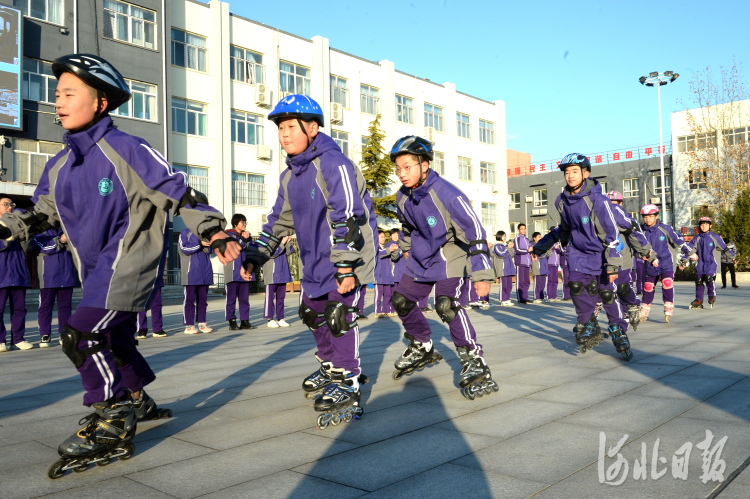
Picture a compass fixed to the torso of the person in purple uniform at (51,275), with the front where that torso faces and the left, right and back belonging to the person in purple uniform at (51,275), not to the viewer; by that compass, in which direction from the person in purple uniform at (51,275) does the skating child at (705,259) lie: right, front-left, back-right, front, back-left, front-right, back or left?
front-left

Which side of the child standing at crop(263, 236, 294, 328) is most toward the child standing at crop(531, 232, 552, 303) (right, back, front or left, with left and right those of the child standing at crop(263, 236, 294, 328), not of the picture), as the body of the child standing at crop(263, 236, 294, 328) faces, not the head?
left

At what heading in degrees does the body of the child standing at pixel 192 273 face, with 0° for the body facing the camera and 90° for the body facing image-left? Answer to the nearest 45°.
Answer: approximately 315°

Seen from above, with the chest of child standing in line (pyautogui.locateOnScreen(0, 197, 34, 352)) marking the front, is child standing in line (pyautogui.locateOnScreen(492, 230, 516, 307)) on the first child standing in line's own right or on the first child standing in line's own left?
on the first child standing in line's own left

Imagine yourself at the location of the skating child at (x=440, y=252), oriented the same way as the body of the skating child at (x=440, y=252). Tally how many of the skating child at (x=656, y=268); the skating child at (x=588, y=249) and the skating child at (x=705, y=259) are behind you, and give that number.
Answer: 3

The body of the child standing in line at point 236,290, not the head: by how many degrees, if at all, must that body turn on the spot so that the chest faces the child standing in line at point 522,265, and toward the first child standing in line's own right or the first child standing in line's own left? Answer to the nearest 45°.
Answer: approximately 90° to the first child standing in line's own left

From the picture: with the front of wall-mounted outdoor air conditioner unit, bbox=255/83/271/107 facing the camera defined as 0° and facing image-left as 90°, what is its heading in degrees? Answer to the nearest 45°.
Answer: approximately 315°

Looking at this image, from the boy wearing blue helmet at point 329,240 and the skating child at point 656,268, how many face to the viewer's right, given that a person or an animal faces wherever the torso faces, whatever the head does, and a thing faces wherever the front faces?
0

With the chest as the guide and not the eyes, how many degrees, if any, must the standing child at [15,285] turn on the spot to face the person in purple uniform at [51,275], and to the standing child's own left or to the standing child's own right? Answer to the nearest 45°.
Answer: approximately 45° to the standing child's own left

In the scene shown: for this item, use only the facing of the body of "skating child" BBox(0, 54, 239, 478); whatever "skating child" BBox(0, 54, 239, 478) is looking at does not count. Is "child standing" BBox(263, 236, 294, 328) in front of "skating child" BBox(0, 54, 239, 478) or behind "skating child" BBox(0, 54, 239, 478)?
behind

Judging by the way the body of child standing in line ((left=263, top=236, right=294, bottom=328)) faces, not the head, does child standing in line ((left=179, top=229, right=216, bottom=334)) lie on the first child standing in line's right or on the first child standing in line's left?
on the first child standing in line's right

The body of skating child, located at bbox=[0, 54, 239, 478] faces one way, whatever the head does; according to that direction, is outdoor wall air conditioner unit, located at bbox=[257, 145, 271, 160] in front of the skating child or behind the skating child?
behind

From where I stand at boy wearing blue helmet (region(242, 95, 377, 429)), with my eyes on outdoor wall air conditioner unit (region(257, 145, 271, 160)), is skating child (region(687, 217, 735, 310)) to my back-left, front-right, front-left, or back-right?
front-right

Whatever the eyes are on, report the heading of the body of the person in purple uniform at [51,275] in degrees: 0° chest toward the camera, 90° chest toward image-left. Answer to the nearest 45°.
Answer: approximately 315°

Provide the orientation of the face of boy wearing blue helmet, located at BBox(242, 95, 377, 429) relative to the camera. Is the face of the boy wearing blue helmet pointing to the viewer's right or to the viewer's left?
to the viewer's left

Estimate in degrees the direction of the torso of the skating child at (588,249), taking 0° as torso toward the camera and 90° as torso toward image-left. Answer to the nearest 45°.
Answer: approximately 45°

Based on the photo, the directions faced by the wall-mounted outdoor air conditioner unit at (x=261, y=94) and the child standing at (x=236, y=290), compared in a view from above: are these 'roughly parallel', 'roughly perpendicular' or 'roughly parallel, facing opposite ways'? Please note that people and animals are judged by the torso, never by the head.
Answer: roughly parallel

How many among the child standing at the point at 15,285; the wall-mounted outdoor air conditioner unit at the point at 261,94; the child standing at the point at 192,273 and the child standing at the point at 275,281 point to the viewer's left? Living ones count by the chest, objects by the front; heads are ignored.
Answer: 0
